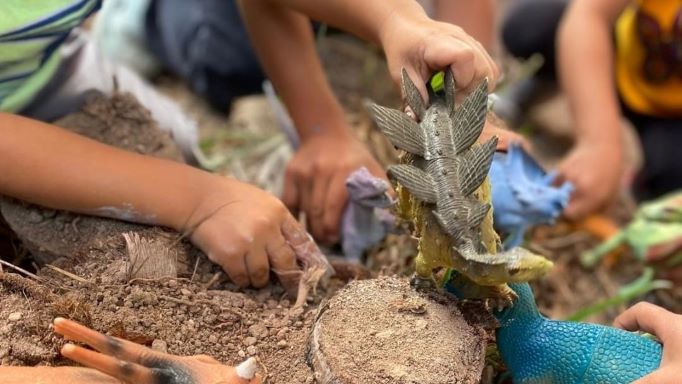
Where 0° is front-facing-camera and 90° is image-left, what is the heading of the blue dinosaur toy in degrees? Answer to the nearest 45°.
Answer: approximately 90°

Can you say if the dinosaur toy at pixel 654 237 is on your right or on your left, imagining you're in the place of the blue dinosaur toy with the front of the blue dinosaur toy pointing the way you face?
on your right
